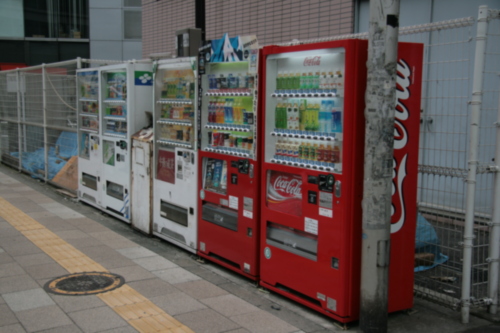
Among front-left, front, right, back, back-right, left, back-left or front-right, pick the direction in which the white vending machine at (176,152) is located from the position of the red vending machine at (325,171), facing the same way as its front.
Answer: right

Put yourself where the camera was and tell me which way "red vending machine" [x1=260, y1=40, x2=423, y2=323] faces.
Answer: facing the viewer and to the left of the viewer

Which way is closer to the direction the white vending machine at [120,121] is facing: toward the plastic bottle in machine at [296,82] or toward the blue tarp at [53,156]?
the plastic bottle in machine

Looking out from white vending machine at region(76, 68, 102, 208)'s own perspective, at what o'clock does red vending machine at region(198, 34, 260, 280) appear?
The red vending machine is roughly at 10 o'clock from the white vending machine.

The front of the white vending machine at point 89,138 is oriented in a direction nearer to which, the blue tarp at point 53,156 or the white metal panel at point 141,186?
the white metal panel

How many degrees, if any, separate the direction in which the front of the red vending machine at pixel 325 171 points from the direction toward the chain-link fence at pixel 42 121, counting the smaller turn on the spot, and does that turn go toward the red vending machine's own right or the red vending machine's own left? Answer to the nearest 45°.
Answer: approximately 90° to the red vending machine's own right

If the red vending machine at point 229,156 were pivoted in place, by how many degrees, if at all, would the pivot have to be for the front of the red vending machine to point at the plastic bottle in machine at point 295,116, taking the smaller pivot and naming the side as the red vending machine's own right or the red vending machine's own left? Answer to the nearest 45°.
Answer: approximately 90° to the red vending machine's own left
